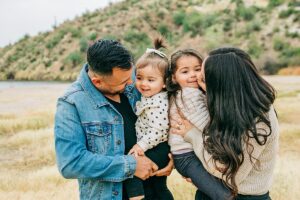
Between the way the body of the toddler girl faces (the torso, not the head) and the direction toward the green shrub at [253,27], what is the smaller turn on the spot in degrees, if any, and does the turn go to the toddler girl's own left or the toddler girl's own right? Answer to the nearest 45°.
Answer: approximately 135° to the toddler girl's own right

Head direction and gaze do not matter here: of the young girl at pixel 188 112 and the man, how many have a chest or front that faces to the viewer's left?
0

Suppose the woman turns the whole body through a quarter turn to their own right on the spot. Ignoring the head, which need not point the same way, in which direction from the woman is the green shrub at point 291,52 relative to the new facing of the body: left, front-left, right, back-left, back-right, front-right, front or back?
front-left

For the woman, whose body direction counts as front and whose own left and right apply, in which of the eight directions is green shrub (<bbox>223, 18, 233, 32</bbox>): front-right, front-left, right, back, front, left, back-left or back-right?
front-right

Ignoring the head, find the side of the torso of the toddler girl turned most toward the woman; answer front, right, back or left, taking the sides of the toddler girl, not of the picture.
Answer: left

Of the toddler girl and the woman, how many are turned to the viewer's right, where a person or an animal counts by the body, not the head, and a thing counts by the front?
0

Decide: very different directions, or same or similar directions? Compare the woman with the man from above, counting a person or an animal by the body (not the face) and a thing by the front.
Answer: very different directions

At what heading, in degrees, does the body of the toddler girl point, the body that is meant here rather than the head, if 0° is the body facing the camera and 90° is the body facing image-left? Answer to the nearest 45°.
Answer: approximately 45°

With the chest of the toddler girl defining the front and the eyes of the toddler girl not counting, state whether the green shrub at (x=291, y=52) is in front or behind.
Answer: behind

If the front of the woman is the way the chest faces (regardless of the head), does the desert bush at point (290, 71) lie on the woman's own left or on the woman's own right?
on the woman's own right

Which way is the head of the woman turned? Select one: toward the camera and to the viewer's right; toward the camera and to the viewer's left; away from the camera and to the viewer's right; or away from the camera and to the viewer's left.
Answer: away from the camera and to the viewer's left

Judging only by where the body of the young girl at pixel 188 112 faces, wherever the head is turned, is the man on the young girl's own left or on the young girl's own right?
on the young girl's own right

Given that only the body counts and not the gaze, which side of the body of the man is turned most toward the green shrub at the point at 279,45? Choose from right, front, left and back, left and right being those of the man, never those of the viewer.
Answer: left

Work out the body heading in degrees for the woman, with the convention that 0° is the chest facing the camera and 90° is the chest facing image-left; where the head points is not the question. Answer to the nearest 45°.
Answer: approximately 135°

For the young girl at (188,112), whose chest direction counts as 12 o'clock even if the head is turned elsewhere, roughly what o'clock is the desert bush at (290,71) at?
The desert bush is roughly at 8 o'clock from the young girl.

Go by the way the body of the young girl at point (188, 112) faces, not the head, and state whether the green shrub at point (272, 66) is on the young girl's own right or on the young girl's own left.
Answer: on the young girl's own left
